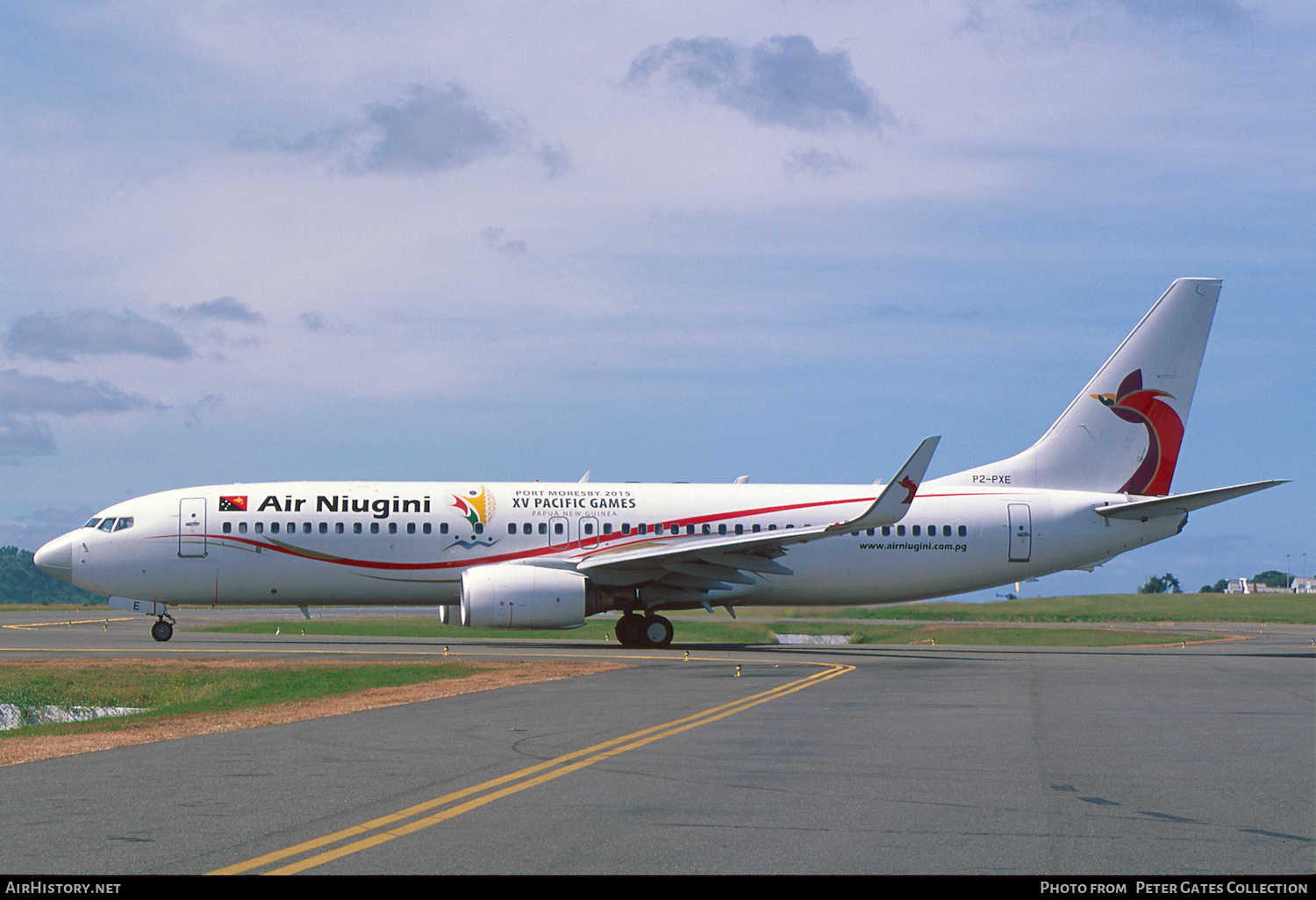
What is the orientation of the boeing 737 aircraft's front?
to the viewer's left
